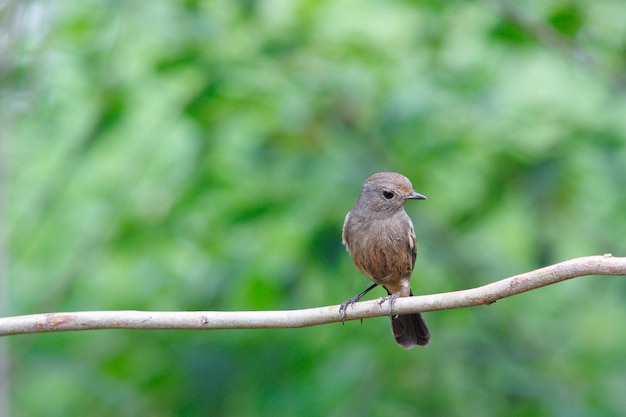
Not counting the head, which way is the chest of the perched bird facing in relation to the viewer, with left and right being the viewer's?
facing the viewer
